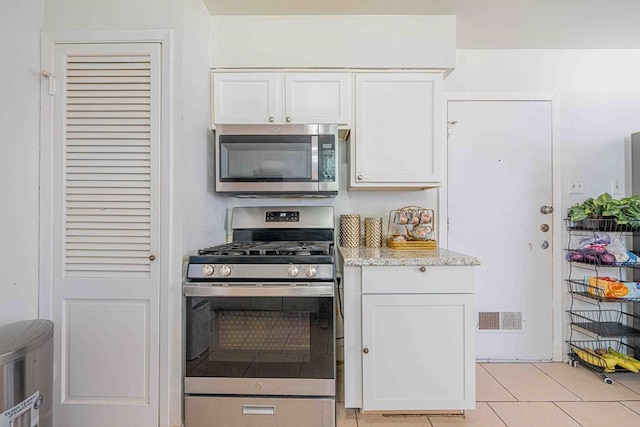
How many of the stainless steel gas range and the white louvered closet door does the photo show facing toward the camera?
2

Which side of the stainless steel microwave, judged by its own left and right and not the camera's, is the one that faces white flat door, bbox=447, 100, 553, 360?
left

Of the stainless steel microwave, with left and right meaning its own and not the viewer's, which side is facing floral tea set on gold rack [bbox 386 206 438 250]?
left

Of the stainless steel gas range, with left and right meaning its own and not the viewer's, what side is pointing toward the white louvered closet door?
right

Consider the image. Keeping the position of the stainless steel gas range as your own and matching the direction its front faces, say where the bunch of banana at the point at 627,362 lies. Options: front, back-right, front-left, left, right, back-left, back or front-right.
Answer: left

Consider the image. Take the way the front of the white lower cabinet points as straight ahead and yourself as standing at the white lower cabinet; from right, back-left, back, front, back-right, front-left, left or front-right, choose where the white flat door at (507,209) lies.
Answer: back-left

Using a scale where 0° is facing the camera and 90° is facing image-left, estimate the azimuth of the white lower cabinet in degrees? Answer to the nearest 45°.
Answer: approximately 0°
